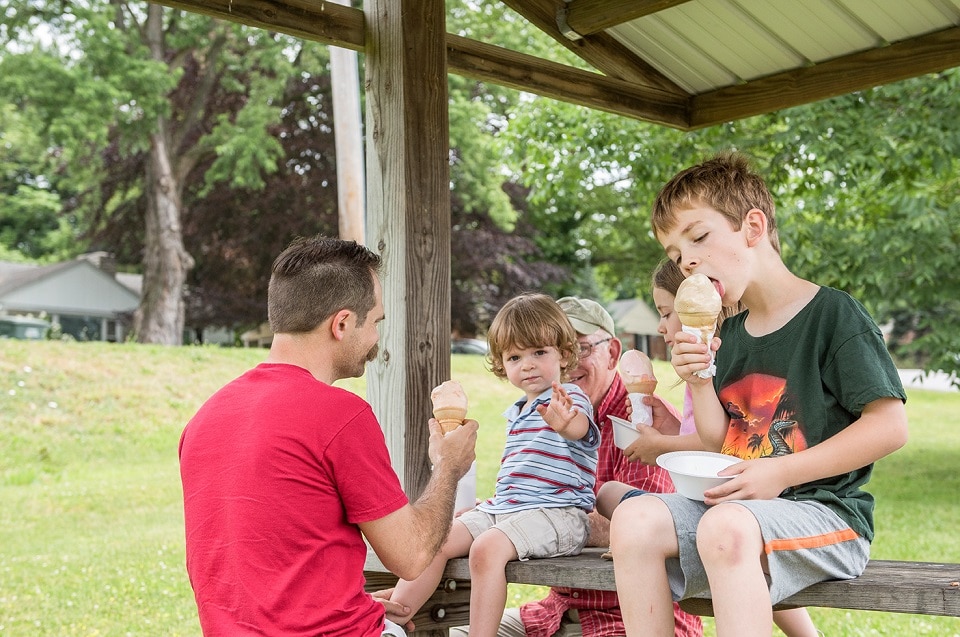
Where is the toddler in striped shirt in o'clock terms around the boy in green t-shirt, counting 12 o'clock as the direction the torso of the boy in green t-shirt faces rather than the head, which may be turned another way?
The toddler in striped shirt is roughly at 3 o'clock from the boy in green t-shirt.

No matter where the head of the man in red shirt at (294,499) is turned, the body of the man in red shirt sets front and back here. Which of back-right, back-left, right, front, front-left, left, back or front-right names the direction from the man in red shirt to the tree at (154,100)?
front-left

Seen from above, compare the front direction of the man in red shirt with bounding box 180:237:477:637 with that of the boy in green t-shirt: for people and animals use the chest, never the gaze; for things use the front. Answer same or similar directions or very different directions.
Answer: very different directions

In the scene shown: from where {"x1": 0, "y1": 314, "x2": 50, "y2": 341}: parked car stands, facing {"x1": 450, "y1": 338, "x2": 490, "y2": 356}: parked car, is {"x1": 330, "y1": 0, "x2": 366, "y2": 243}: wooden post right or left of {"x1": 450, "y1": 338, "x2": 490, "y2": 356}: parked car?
right

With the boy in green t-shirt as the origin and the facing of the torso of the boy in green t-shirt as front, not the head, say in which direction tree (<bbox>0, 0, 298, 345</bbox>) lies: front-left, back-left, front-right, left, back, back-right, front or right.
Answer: right

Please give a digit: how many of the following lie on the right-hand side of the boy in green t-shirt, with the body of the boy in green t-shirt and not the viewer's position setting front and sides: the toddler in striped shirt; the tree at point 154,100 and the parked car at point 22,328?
3

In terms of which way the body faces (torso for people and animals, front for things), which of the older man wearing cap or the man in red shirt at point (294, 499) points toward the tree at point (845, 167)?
the man in red shirt

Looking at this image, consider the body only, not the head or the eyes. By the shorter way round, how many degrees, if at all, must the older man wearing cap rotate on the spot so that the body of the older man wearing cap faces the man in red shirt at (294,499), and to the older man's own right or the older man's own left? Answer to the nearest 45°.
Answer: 0° — they already face them

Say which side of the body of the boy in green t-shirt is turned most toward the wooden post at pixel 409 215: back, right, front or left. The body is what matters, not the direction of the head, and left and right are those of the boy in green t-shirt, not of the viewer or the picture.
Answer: right

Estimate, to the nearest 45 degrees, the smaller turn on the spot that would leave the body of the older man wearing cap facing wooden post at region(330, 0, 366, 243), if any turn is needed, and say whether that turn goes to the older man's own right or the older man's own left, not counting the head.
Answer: approximately 135° to the older man's own right

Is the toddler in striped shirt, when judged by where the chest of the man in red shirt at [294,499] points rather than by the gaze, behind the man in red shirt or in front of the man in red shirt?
in front

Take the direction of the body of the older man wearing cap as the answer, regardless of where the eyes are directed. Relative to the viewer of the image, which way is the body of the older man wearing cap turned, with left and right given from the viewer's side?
facing the viewer and to the left of the viewer

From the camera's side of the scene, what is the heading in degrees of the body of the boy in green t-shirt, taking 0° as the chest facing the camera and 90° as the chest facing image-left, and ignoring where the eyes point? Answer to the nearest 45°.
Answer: approximately 45°

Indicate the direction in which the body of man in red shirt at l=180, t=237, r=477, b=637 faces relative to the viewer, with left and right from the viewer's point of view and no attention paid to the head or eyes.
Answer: facing away from the viewer and to the right of the viewer

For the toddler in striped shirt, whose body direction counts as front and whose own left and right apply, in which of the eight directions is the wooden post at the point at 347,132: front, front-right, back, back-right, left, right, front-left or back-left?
back-right
